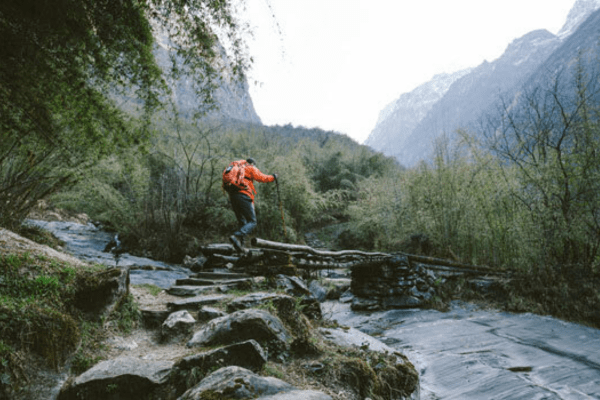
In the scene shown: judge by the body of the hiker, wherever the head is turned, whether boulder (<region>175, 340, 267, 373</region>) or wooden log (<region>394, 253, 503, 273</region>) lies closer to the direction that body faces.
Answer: the wooden log

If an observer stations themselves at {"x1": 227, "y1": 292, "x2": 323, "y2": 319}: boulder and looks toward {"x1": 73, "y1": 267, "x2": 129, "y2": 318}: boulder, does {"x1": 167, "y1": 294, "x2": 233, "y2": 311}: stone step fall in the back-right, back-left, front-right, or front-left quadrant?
front-right

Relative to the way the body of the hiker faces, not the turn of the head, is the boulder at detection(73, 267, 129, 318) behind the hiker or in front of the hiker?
behind

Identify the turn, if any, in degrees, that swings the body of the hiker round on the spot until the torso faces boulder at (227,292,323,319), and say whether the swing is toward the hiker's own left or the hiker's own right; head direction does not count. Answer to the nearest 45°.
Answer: approximately 135° to the hiker's own right

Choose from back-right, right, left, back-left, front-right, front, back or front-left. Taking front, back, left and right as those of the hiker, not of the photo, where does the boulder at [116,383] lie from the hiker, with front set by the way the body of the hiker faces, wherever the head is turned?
back-right

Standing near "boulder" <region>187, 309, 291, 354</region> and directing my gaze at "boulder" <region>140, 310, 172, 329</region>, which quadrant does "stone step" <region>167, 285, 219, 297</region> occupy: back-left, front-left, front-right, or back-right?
front-right

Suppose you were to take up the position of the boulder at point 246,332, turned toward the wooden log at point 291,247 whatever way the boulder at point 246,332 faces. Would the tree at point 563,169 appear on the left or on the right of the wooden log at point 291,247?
right

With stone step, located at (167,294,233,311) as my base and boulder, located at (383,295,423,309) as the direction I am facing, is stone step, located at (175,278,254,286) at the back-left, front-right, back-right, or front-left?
front-left

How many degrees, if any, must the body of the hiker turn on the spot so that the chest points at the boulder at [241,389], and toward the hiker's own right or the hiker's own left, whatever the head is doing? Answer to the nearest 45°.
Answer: approximately 135° to the hiker's own right

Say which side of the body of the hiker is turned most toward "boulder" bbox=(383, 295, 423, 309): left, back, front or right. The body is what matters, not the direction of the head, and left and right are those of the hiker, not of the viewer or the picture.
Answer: front

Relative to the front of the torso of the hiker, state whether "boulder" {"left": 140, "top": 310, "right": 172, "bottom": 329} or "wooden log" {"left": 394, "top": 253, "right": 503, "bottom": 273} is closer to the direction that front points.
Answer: the wooden log

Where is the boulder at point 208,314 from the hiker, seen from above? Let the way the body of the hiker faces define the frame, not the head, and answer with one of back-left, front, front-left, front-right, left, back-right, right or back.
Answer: back-right

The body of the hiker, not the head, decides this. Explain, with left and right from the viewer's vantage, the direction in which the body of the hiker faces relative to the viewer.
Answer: facing away from the viewer and to the right of the viewer

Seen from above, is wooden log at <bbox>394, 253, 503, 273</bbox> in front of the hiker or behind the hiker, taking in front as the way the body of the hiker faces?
in front

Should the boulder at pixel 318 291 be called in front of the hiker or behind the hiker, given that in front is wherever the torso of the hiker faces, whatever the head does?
in front
